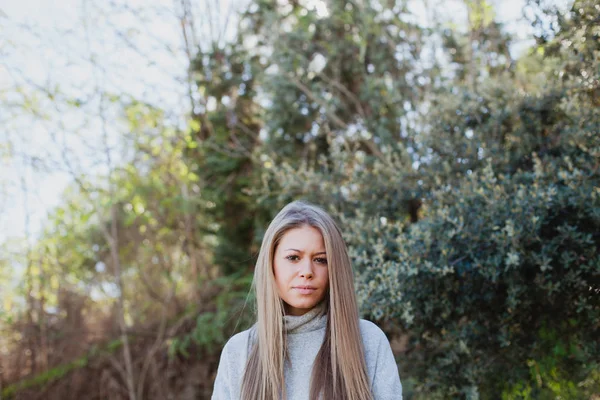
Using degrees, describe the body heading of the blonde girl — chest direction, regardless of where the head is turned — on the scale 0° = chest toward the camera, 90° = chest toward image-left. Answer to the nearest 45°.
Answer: approximately 0°
